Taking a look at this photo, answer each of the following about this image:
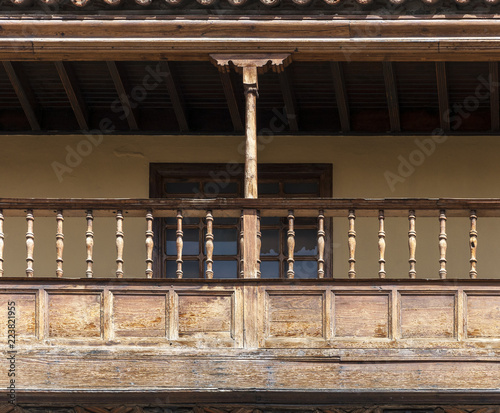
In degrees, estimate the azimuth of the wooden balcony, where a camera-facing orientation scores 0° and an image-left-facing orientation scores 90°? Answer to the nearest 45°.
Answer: approximately 0°

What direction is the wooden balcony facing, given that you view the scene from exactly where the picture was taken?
facing the viewer
